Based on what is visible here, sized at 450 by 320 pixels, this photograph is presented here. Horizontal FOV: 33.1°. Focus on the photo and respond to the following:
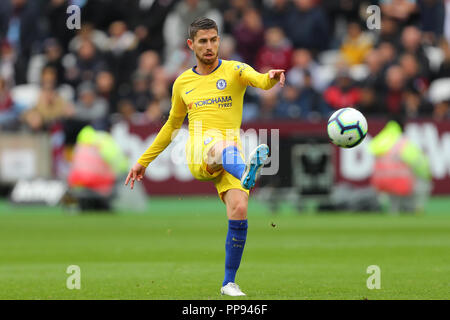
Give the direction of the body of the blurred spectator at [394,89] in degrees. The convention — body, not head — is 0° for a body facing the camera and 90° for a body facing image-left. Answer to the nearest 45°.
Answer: approximately 0°

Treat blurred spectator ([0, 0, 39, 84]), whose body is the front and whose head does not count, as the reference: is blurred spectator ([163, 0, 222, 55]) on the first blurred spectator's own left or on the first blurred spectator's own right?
on the first blurred spectator's own left

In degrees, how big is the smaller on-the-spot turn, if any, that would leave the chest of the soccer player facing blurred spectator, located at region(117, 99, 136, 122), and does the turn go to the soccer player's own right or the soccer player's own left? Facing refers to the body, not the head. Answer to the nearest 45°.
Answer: approximately 180°

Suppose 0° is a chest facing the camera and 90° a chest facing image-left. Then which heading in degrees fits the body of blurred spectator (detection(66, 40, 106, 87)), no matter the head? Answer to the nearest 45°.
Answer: approximately 0°
